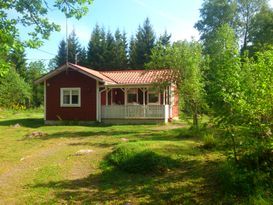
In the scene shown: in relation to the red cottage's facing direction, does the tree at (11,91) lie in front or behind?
behind

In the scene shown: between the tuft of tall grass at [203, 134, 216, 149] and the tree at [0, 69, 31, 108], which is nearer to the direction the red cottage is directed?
the tuft of tall grass

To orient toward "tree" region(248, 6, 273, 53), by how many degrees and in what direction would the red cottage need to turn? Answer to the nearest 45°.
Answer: approximately 135° to its left

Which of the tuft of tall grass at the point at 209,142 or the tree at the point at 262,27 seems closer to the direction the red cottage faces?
the tuft of tall grass

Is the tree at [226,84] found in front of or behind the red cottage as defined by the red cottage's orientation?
in front

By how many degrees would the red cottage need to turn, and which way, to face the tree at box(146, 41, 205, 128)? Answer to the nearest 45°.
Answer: approximately 45° to its left

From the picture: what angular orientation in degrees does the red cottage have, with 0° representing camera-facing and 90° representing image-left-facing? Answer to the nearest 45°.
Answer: approximately 0°
